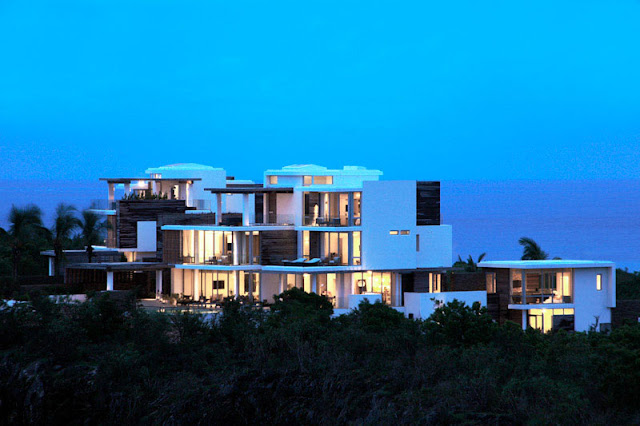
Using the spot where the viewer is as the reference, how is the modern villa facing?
facing the viewer and to the left of the viewer
